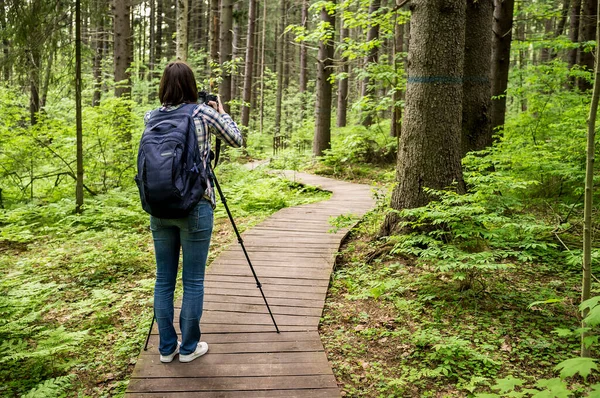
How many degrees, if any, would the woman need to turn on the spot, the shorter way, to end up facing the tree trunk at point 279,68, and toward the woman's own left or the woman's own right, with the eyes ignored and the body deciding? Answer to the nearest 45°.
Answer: approximately 45° to the woman's own left

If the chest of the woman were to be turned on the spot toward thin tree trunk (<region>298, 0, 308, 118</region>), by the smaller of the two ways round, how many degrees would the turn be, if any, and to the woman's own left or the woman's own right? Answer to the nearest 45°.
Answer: approximately 45° to the woman's own left

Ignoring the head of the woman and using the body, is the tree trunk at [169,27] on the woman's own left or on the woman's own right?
on the woman's own left

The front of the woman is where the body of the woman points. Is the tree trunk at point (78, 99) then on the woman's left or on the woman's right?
on the woman's left

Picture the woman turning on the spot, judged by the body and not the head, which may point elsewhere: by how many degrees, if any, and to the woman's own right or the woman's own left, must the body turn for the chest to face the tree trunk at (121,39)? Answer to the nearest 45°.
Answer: approximately 45° to the woman's own left

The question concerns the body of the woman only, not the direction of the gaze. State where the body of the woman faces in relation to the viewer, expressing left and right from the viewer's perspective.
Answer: facing away from the viewer and to the right of the viewer
